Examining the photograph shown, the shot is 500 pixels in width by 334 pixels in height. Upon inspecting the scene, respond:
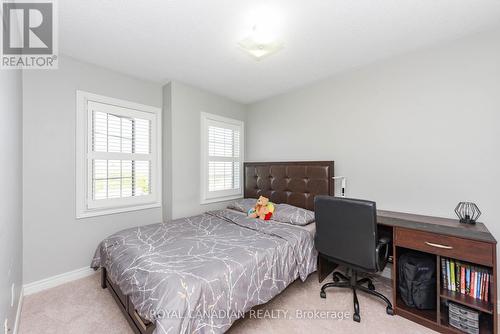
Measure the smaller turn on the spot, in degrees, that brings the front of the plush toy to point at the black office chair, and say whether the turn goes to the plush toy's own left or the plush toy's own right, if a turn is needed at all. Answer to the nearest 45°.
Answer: approximately 90° to the plush toy's own left

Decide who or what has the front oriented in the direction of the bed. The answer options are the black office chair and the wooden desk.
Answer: the wooden desk

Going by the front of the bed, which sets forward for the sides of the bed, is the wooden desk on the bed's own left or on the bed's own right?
on the bed's own left

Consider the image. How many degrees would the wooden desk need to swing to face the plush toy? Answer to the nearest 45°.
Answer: approximately 45° to its right

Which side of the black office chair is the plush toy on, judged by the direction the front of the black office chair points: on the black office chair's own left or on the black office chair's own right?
on the black office chair's own left

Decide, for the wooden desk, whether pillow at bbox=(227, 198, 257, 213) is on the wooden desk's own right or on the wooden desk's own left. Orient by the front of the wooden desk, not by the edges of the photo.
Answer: on the wooden desk's own right

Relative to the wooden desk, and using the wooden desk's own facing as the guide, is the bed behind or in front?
in front

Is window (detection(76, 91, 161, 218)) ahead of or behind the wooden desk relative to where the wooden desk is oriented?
ahead

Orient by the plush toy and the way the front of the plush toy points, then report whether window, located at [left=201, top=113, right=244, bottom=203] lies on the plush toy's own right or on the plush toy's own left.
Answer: on the plush toy's own right

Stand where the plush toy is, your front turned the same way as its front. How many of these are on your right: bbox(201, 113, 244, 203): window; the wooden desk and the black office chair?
1

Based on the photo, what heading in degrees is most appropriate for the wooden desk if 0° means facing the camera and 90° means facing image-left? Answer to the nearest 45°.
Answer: approximately 45°

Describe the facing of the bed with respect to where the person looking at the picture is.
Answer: facing the viewer and to the left of the viewer

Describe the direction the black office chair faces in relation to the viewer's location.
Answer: facing away from the viewer and to the right of the viewer
